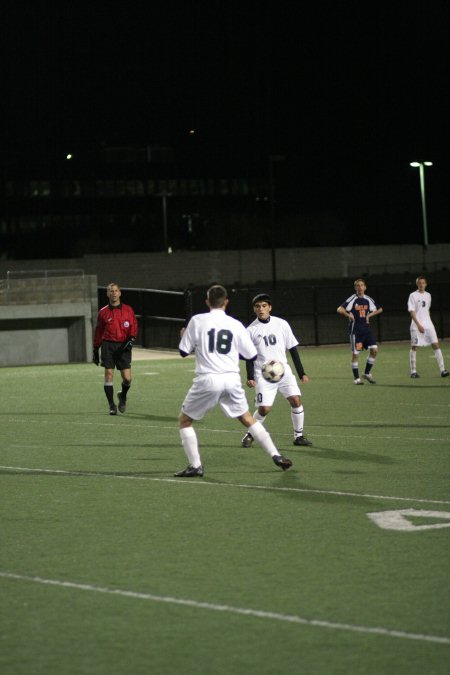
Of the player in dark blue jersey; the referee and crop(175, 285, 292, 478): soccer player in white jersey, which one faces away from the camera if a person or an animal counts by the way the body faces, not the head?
the soccer player in white jersey

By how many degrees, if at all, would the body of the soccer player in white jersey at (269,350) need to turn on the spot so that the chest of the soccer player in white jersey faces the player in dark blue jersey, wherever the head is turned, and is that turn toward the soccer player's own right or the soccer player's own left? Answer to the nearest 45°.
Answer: approximately 180°

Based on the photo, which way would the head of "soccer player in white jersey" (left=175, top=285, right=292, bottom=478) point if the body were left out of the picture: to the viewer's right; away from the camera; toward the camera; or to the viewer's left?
away from the camera

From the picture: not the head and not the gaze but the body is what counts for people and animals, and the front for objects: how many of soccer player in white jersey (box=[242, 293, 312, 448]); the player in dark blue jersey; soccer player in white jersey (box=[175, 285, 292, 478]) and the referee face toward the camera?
3

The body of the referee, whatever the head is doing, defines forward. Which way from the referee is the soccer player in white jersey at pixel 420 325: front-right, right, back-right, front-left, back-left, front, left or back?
back-left

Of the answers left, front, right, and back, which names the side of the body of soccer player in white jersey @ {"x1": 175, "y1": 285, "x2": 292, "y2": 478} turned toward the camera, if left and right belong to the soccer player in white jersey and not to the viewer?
back

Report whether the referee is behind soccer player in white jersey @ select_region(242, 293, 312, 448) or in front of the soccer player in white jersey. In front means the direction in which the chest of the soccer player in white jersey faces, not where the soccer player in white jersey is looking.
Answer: behind

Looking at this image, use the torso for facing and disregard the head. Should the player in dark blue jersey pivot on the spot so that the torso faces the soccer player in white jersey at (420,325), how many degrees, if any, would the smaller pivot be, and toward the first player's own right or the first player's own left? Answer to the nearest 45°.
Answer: approximately 135° to the first player's own left
